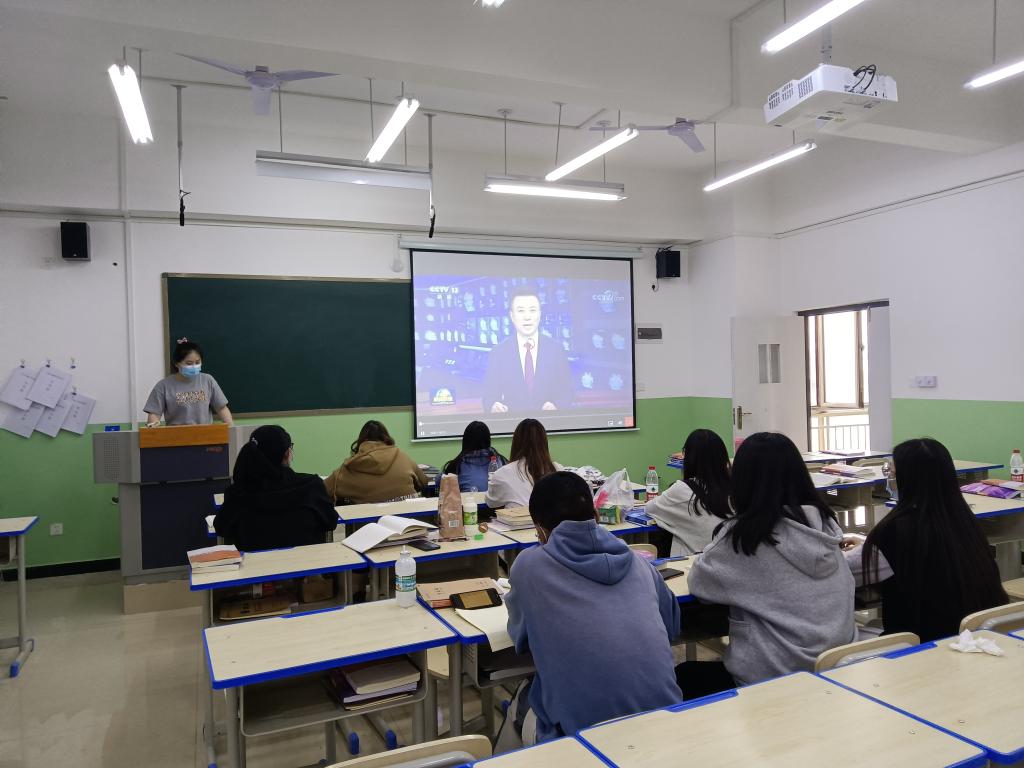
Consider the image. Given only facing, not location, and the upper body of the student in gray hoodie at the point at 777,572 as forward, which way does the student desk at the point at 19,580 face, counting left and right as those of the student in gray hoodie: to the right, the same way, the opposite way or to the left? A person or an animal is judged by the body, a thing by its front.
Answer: the opposite way

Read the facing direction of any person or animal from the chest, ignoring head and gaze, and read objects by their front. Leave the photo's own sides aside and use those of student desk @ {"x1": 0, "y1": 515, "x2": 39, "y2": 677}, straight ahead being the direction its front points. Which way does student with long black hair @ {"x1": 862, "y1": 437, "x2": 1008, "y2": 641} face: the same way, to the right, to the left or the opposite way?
the opposite way

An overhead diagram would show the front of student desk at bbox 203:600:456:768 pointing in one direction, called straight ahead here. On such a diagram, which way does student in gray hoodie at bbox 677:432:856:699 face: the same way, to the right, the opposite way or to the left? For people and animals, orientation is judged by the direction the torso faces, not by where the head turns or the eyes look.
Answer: the opposite way

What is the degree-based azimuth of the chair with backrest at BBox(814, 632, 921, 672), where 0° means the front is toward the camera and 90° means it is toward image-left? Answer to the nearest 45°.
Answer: approximately 135°

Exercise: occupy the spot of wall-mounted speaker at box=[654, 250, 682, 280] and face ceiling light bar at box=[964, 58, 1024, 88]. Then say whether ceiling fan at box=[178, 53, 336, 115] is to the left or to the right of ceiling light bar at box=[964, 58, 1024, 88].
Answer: right

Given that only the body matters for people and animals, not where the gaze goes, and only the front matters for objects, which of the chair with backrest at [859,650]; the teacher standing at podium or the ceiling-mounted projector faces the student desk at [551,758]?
the teacher standing at podium

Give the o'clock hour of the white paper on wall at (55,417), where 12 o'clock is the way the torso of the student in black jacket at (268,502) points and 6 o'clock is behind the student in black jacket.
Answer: The white paper on wall is roughly at 11 o'clock from the student in black jacket.

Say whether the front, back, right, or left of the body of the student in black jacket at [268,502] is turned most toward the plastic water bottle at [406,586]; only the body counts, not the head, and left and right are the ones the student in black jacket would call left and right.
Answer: back

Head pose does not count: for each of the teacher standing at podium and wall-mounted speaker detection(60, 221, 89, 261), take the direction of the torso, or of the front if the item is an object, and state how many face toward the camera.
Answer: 2

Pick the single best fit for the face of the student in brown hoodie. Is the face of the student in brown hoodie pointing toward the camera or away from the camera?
away from the camera

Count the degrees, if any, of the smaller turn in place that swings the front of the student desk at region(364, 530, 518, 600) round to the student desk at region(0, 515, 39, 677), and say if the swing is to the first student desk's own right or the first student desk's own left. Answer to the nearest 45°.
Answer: approximately 90° to the first student desk's own right

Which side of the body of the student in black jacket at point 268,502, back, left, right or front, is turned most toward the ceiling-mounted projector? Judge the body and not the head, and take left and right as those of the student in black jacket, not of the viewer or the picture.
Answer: right
